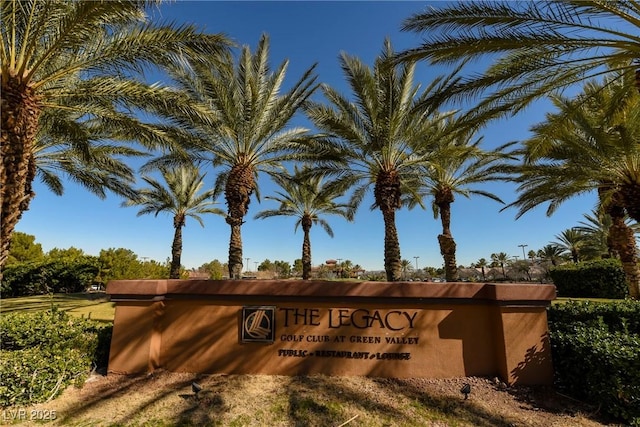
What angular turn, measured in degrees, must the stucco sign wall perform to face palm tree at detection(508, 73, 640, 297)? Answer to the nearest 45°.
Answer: approximately 135° to its left

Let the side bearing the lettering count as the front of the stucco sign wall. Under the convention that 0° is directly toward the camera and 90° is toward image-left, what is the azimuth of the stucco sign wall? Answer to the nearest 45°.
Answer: approximately 0°

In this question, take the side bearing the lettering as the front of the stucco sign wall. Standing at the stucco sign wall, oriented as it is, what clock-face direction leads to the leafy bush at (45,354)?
The leafy bush is roughly at 3 o'clock from the stucco sign wall.

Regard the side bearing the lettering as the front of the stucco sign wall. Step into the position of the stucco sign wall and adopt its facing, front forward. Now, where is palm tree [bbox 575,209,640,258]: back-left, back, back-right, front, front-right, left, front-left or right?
back-left

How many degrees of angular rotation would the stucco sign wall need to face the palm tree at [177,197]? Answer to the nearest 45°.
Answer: approximately 135° to its right

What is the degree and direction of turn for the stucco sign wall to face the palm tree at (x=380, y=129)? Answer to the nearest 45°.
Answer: approximately 180°

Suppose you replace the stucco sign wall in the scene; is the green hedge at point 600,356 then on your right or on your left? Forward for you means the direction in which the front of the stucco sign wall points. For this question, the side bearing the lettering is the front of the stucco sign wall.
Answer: on your left

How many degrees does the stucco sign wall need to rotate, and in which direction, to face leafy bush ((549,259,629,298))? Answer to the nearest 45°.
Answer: approximately 135° to its left
